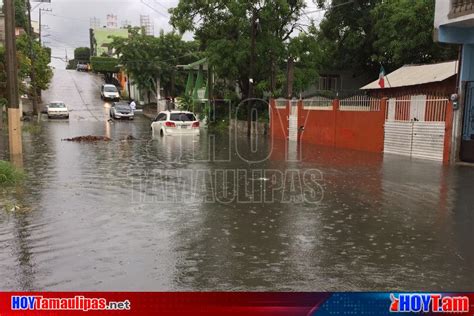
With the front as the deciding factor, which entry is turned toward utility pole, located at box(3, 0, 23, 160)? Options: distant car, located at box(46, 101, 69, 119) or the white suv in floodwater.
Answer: the distant car

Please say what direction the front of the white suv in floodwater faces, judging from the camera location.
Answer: facing away from the viewer and to the left of the viewer

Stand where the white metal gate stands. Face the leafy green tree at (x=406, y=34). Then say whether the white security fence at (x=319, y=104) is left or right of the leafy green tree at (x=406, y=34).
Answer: left

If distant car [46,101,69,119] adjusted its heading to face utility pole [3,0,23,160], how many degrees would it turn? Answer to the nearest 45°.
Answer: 0° — it already faces it

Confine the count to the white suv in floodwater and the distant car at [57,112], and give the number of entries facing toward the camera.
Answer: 1
